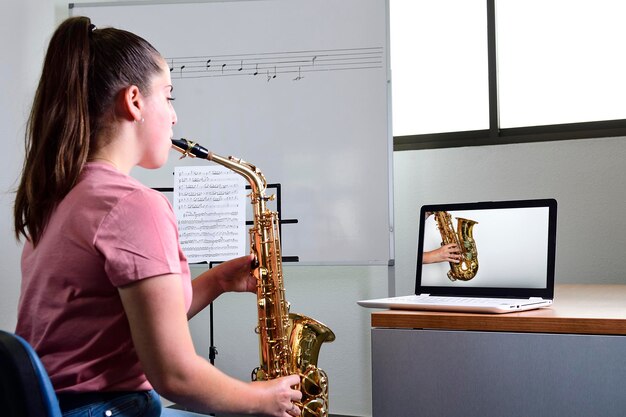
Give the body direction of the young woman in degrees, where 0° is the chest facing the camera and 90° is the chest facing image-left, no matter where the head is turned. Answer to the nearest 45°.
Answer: approximately 225°

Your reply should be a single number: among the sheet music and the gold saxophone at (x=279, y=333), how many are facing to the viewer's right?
1

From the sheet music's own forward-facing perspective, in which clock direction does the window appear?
The window is roughly at 9 o'clock from the sheet music.

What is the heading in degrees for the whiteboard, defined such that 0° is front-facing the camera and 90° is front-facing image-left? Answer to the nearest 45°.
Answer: approximately 0°

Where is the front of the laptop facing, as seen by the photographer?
facing the viewer and to the left of the viewer

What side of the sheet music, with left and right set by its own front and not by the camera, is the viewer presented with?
front

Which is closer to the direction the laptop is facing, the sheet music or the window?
the sheet music

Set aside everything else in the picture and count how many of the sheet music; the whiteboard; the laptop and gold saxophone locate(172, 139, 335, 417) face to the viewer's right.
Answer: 1

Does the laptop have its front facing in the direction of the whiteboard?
no

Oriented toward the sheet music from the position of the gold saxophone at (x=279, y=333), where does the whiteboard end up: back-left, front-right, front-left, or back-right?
front-right

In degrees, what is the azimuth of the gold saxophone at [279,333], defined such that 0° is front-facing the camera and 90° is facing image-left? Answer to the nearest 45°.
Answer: approximately 270°

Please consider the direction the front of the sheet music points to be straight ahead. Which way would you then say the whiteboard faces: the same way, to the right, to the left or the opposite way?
the same way

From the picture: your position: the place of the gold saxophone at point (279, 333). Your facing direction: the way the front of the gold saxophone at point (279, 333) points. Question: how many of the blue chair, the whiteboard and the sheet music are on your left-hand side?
2

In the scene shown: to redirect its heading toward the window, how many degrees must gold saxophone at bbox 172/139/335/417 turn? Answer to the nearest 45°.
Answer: approximately 45° to its left

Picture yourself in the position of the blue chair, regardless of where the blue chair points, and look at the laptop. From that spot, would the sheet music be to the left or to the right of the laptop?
left

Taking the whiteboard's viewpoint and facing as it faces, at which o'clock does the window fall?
The window is roughly at 9 o'clock from the whiteboard.

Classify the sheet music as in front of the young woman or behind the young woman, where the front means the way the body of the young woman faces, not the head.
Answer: in front

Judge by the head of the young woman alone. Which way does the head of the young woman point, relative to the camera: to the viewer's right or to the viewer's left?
to the viewer's right

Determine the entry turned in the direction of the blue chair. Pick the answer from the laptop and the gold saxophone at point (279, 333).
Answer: the laptop

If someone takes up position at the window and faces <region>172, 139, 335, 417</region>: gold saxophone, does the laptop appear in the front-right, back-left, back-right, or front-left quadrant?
front-left

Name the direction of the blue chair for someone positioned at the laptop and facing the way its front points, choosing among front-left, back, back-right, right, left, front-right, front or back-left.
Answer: front
